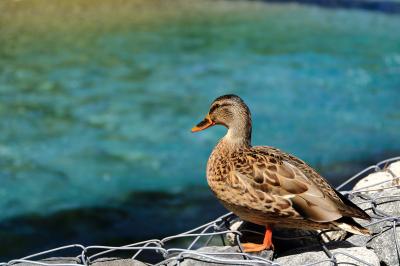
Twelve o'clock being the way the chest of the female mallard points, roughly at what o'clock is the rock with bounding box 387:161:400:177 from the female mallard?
The rock is roughly at 4 o'clock from the female mallard.

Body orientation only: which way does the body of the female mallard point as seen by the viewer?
to the viewer's left
